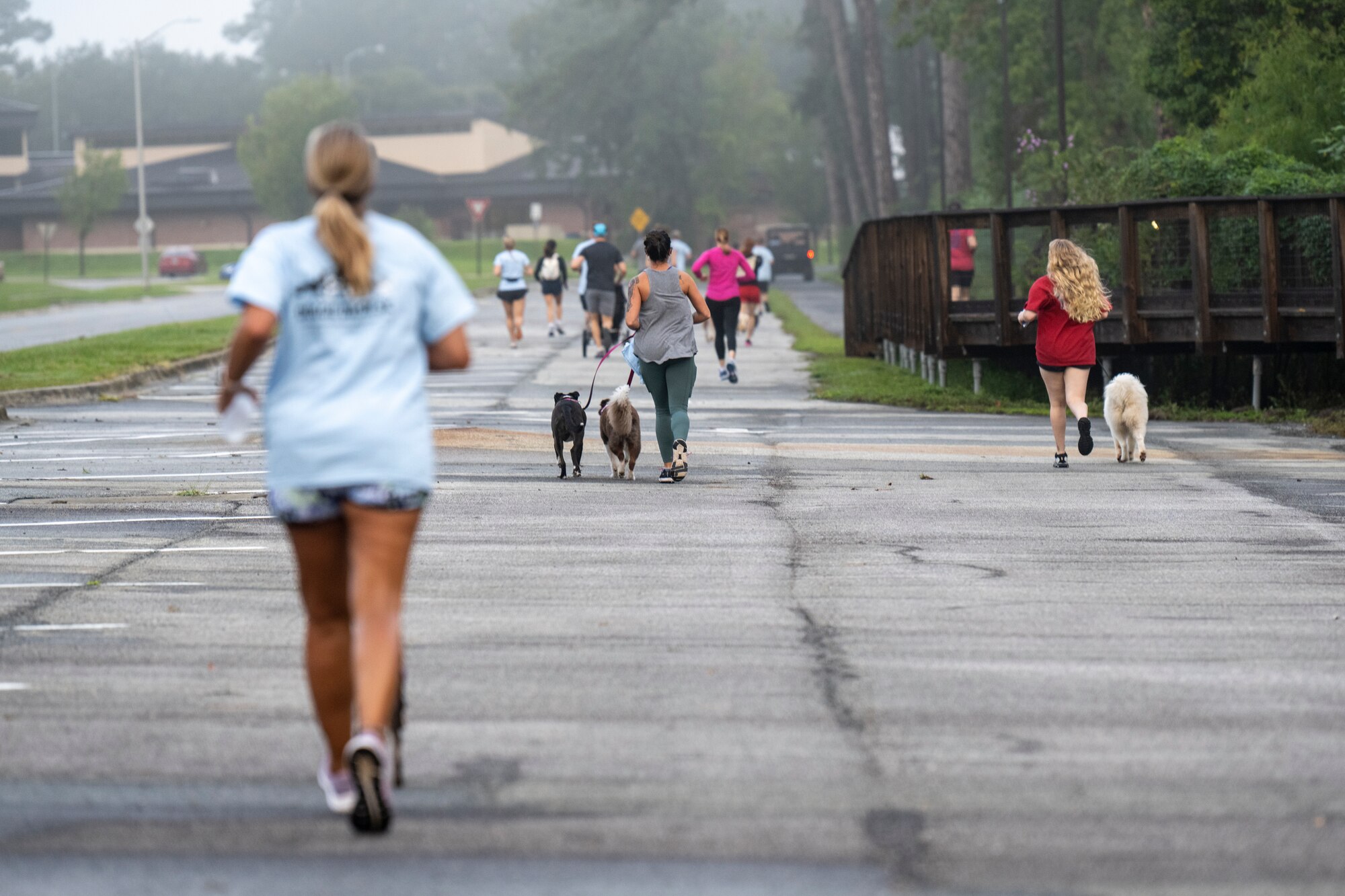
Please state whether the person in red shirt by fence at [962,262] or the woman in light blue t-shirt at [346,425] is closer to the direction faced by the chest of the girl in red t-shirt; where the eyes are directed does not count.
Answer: the person in red shirt by fence

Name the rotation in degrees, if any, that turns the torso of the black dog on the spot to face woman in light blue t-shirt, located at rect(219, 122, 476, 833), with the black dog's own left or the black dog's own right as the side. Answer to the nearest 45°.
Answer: approximately 180°

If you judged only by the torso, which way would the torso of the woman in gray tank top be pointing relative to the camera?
away from the camera

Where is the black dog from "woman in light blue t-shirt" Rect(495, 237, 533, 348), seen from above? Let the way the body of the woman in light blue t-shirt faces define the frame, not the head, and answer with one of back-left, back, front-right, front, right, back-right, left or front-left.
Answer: back

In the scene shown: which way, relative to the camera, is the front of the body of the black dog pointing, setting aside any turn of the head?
away from the camera

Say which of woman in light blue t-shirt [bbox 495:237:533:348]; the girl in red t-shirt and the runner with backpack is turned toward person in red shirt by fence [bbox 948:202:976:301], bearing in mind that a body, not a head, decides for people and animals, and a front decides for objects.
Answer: the girl in red t-shirt

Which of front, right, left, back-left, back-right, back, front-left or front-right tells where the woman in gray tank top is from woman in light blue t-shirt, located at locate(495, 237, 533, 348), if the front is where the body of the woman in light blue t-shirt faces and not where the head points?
back

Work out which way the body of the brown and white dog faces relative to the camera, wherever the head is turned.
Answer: away from the camera

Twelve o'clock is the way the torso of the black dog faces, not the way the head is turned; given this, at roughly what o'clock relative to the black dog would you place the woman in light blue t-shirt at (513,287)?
The woman in light blue t-shirt is roughly at 12 o'clock from the black dog.

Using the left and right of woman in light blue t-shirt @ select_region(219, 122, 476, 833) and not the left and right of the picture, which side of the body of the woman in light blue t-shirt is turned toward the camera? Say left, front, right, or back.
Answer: back
